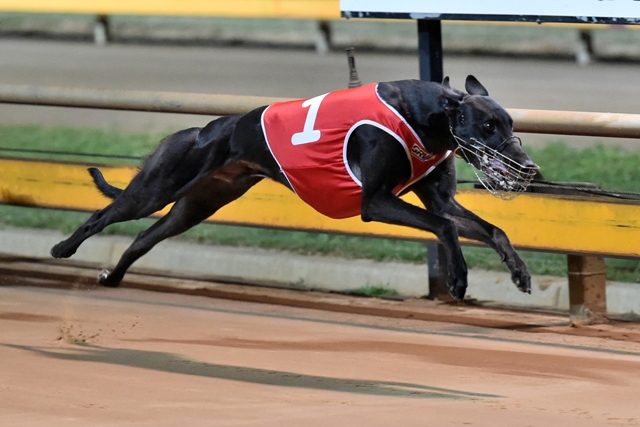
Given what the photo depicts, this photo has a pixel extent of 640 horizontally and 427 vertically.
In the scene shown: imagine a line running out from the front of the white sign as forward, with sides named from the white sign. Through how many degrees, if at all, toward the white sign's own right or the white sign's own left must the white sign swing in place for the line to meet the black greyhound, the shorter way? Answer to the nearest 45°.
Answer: approximately 45° to the white sign's own right

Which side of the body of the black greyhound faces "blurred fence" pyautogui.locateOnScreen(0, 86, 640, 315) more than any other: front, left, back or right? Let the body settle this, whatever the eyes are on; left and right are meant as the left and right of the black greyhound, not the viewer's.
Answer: left

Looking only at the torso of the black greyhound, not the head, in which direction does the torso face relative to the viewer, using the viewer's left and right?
facing to the right of the viewer

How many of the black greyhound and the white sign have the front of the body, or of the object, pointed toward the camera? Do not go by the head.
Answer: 1

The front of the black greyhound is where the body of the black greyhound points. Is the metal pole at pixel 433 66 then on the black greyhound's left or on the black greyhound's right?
on the black greyhound's left

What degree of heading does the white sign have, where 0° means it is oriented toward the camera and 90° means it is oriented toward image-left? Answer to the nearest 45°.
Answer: approximately 0°

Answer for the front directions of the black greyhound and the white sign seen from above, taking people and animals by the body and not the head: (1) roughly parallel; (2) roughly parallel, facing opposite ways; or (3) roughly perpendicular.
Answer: roughly perpendicular
